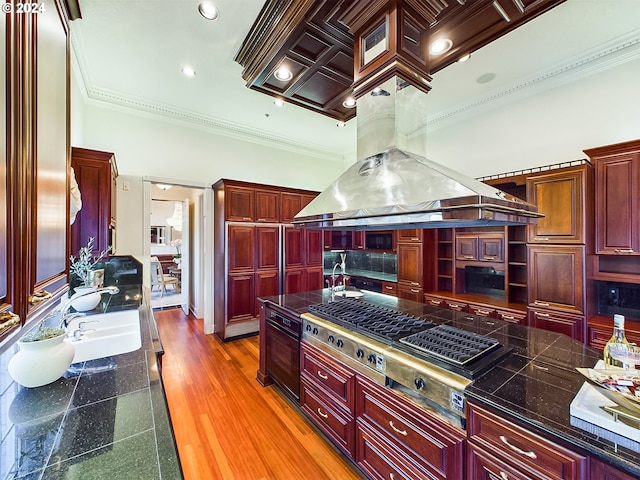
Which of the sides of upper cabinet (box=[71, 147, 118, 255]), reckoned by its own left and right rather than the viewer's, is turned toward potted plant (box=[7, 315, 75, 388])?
right

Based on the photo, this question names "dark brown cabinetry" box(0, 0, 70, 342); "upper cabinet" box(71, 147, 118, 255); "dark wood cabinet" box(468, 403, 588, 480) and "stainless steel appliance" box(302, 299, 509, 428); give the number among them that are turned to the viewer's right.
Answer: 2

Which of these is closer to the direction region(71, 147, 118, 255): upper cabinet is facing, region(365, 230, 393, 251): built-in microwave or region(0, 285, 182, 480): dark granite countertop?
the built-in microwave

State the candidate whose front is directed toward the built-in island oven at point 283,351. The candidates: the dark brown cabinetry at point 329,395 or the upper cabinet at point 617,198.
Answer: the upper cabinet

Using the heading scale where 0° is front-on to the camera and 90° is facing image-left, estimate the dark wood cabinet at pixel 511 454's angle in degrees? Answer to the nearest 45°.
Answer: approximately 45°

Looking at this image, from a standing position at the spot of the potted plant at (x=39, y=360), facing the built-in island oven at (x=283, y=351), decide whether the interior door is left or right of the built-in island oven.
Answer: left

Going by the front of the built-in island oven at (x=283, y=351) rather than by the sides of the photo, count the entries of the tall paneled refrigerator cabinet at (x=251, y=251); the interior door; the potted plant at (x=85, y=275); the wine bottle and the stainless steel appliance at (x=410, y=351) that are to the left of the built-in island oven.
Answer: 2

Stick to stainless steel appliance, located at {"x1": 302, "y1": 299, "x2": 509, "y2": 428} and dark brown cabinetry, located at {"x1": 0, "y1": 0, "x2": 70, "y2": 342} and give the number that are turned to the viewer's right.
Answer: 1

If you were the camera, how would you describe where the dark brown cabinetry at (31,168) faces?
facing to the right of the viewer

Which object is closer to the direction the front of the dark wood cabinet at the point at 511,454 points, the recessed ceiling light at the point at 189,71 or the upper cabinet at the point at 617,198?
the recessed ceiling light

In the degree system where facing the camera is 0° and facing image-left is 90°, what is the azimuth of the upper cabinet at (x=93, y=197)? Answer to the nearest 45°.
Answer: approximately 270°

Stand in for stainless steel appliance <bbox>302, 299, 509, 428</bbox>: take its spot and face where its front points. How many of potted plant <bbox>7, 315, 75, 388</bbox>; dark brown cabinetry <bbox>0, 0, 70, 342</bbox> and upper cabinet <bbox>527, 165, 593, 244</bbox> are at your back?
1

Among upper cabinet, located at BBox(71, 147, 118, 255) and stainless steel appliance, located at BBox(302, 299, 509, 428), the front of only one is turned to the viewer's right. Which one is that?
the upper cabinet

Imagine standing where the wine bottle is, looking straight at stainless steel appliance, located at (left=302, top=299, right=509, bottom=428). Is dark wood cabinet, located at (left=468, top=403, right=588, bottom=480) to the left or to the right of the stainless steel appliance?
left
